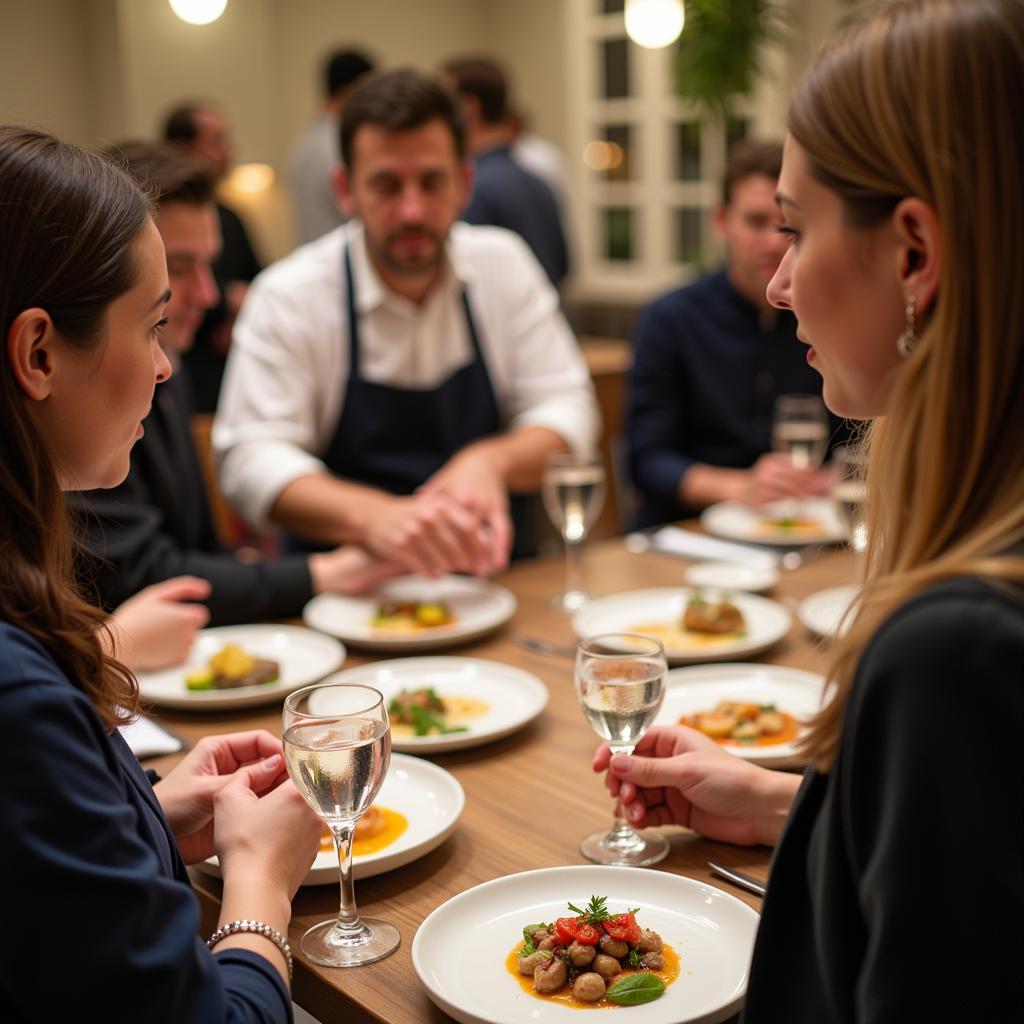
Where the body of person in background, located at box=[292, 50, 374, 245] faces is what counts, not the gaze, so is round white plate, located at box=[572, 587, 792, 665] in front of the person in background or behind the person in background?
behind

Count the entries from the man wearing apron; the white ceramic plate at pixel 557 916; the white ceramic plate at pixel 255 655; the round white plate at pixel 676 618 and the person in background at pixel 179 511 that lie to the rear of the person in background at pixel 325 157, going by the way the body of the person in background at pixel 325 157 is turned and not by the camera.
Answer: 5

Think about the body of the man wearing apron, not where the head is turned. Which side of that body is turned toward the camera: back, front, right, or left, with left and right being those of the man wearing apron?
front

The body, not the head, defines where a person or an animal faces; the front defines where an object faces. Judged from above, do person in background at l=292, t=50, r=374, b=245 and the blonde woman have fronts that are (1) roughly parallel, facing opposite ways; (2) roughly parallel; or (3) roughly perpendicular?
roughly perpendicular

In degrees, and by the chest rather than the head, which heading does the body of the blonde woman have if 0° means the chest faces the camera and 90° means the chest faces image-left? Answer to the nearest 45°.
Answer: approximately 90°

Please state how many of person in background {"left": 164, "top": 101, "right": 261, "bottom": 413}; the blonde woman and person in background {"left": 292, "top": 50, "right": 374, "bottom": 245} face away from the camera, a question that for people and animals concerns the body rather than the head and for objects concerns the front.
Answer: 1

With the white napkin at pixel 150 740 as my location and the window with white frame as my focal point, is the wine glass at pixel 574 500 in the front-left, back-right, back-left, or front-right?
front-right

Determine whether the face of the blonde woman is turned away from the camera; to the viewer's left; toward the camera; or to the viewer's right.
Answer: to the viewer's left

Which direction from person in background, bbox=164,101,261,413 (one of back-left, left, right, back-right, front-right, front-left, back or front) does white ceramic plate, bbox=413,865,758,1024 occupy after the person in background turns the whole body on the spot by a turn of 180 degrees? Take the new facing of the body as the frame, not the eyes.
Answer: back-left

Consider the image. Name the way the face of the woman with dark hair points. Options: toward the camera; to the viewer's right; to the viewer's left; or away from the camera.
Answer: to the viewer's right

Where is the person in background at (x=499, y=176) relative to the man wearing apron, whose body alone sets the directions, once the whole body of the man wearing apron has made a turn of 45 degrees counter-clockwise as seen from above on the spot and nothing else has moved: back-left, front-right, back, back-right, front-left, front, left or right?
back-left

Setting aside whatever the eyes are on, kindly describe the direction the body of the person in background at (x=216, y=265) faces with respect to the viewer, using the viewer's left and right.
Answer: facing the viewer and to the right of the viewer

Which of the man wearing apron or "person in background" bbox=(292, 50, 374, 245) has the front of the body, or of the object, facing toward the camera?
the man wearing apron
